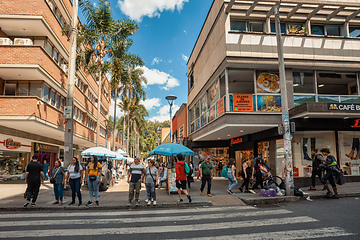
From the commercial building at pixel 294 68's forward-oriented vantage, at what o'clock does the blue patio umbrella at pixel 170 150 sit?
The blue patio umbrella is roughly at 2 o'clock from the commercial building.

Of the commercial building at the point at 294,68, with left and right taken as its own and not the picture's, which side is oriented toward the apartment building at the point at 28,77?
right

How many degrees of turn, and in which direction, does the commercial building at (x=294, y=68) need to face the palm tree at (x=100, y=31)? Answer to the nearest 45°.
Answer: approximately 90° to its right

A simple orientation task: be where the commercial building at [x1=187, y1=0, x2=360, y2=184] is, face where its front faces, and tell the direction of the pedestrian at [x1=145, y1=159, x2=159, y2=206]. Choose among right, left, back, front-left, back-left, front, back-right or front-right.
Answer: front-right

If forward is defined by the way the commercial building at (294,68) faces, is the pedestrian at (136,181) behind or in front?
in front

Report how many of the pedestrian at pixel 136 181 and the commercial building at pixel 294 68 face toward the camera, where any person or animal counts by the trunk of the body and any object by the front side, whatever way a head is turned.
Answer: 2

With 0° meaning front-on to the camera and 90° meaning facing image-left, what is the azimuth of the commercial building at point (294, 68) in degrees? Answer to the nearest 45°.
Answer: approximately 0°

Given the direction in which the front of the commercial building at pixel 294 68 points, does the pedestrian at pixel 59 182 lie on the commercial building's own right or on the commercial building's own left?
on the commercial building's own right

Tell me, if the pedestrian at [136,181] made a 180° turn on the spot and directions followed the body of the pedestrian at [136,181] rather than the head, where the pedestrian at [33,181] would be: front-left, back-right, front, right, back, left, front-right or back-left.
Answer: left
